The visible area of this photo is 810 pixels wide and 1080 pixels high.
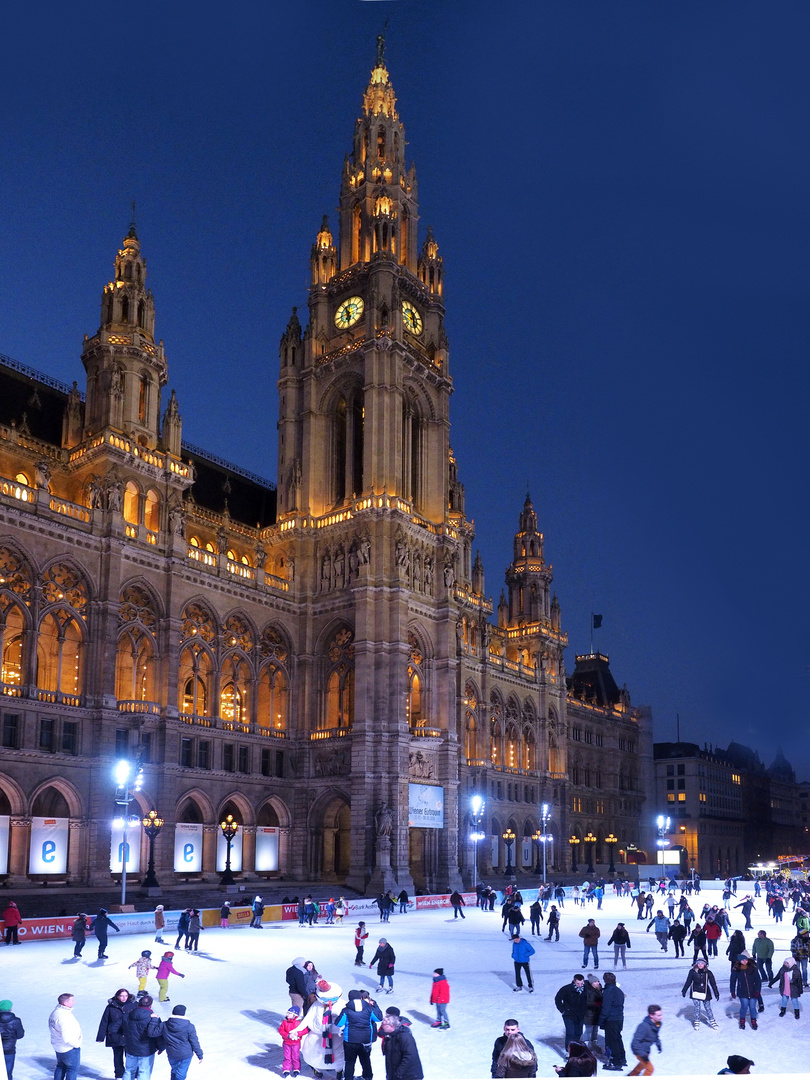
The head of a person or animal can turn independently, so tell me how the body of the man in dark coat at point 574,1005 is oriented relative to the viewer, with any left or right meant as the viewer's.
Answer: facing the viewer and to the right of the viewer

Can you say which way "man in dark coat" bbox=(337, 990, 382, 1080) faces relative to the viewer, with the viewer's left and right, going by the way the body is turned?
facing away from the viewer

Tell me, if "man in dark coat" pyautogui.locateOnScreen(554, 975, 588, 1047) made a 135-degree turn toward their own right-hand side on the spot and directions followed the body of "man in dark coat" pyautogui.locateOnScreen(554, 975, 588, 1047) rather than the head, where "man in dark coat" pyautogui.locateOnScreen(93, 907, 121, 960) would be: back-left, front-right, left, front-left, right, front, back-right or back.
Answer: front-right

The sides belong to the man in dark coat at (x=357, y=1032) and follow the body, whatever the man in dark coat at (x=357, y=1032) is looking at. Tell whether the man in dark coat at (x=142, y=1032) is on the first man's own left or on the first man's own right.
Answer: on the first man's own left

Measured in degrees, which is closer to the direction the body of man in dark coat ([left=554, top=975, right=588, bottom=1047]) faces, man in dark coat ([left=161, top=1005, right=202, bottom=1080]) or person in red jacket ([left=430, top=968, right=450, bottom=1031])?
the man in dark coat

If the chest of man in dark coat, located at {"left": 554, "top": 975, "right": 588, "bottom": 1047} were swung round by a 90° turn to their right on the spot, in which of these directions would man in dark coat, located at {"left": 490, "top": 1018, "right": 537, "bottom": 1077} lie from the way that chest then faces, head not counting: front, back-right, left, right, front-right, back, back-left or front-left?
front-left
